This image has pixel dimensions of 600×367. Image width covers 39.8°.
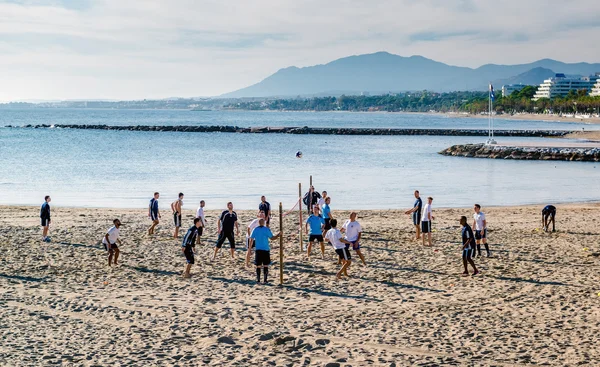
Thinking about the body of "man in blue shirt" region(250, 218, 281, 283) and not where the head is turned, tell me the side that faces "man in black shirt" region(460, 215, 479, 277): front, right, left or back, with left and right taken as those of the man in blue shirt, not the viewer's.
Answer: right

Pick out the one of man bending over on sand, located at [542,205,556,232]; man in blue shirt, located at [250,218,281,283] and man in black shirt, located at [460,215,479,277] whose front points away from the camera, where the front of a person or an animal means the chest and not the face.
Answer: the man in blue shirt

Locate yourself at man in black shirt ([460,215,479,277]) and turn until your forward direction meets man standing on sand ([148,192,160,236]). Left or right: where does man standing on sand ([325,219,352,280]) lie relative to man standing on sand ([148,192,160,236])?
left

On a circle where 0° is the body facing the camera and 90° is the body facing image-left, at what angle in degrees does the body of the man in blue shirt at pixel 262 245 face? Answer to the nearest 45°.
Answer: approximately 180°

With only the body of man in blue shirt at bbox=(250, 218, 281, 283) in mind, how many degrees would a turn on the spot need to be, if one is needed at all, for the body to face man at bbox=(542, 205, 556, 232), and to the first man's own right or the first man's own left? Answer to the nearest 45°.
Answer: approximately 45° to the first man's own right

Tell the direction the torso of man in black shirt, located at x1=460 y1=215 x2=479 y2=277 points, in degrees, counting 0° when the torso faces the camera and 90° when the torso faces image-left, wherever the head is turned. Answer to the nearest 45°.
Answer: approximately 90°

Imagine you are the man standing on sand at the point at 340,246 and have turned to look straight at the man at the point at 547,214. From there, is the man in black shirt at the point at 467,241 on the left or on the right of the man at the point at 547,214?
right

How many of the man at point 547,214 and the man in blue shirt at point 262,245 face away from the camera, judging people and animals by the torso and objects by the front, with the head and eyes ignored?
1
